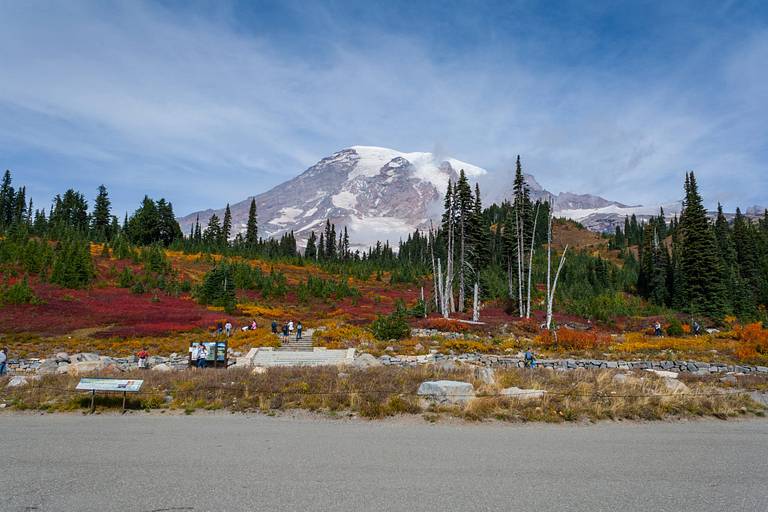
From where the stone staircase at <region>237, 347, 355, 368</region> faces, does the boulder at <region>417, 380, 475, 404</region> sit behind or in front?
in front

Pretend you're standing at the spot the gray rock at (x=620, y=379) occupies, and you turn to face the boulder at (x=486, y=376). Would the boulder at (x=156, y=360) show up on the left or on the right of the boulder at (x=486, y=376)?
right

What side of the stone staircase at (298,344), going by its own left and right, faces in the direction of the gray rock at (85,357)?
right

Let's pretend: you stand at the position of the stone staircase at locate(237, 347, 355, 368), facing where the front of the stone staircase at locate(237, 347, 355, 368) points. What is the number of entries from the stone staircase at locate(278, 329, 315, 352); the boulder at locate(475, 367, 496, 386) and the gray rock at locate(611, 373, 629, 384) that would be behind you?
1

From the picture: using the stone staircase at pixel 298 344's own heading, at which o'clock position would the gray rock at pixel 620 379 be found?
The gray rock is roughly at 11 o'clock from the stone staircase.

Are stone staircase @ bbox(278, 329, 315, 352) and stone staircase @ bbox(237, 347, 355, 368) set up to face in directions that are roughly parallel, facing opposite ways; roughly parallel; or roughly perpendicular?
roughly parallel

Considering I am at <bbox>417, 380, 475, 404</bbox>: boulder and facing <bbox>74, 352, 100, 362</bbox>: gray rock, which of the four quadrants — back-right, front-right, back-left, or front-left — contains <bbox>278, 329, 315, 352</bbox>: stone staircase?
front-right

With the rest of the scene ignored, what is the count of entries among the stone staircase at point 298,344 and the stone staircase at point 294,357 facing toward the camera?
2

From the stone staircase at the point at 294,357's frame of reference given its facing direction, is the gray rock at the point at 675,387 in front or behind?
in front

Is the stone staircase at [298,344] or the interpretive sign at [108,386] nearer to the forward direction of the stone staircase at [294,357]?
the interpretive sign

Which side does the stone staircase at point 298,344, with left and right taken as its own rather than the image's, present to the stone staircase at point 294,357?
front

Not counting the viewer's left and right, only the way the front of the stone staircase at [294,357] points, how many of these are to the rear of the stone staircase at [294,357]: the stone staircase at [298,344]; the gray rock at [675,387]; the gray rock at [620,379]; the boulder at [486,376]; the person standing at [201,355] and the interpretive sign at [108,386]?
1

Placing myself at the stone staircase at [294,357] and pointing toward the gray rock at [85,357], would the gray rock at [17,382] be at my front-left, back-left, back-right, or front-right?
front-left

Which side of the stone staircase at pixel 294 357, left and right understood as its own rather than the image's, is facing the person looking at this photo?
front

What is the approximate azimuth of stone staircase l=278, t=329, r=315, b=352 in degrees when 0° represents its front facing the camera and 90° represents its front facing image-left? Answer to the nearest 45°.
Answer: approximately 0°

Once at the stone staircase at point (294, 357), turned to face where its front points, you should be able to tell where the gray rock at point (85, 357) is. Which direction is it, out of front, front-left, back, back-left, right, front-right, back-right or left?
right

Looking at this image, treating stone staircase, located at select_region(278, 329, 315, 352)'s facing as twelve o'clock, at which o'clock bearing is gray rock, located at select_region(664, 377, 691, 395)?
The gray rock is roughly at 11 o'clock from the stone staircase.

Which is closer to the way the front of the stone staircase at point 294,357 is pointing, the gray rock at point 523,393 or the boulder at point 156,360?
the gray rock
